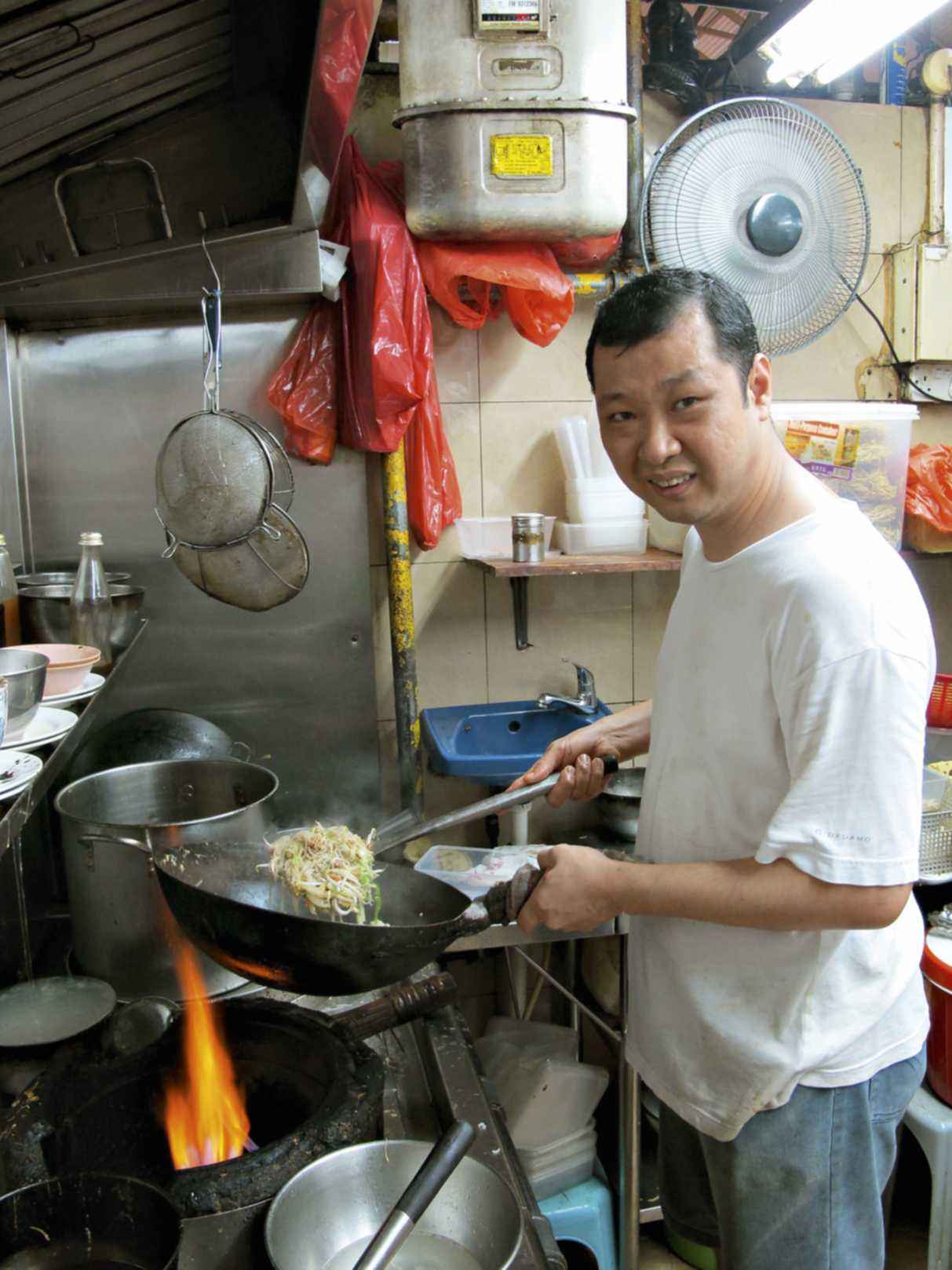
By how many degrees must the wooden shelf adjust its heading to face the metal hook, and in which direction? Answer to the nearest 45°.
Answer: approximately 45° to its right

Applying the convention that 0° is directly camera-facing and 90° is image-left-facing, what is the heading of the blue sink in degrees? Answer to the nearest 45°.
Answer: approximately 0°

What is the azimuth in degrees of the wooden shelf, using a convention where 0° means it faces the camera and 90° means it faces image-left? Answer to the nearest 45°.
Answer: approximately 0°

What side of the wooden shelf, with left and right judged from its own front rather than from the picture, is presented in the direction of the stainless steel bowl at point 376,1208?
front

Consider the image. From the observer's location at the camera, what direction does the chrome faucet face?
facing to the left of the viewer

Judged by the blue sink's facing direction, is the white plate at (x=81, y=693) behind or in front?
in front
